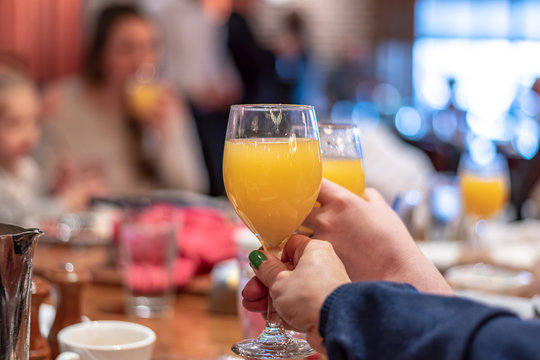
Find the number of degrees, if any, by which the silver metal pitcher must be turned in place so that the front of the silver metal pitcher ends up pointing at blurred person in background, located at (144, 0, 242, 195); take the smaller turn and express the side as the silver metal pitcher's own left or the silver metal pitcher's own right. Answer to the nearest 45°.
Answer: approximately 90° to the silver metal pitcher's own left

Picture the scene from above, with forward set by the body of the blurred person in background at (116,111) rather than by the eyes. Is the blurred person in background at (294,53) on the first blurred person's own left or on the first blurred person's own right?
on the first blurred person's own left

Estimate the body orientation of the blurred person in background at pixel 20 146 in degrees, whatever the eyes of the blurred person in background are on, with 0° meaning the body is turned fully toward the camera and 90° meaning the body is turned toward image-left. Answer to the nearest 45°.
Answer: approximately 315°

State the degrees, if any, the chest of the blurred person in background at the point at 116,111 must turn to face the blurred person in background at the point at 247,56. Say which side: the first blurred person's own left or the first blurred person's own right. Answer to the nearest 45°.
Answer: approximately 135° to the first blurred person's own left

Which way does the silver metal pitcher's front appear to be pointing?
to the viewer's right

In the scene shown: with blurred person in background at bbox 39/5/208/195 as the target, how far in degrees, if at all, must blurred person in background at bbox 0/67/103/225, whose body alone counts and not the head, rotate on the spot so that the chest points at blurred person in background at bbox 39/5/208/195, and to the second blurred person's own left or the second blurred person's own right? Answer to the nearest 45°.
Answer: approximately 90° to the second blurred person's own left

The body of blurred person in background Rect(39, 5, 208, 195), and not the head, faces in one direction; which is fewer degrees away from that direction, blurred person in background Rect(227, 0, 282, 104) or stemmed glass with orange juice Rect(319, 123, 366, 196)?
the stemmed glass with orange juice

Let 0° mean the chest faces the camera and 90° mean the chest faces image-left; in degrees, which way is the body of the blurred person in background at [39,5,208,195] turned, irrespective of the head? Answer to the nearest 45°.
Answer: approximately 315°
